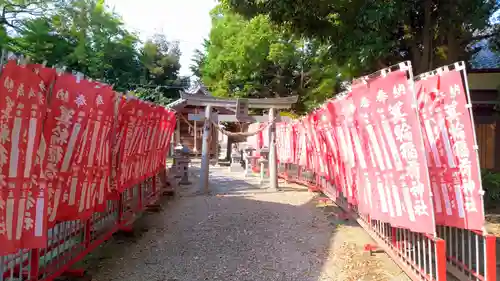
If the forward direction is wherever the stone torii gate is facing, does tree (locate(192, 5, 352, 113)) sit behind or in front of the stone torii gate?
behind

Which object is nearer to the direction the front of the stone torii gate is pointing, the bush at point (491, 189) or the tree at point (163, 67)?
the bush

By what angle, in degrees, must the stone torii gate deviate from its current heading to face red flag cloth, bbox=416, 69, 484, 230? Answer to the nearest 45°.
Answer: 0° — it already faces it

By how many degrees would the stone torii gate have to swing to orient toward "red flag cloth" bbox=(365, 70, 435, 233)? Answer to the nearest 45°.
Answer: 0° — it already faces it

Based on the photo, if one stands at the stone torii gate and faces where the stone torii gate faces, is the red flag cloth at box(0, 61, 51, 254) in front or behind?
in front

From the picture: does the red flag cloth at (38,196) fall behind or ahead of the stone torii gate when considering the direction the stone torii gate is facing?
ahead

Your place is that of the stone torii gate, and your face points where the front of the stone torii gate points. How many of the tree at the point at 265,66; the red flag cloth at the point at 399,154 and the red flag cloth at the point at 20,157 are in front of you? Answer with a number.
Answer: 2

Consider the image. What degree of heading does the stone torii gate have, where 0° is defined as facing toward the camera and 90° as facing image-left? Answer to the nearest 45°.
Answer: approximately 0°
